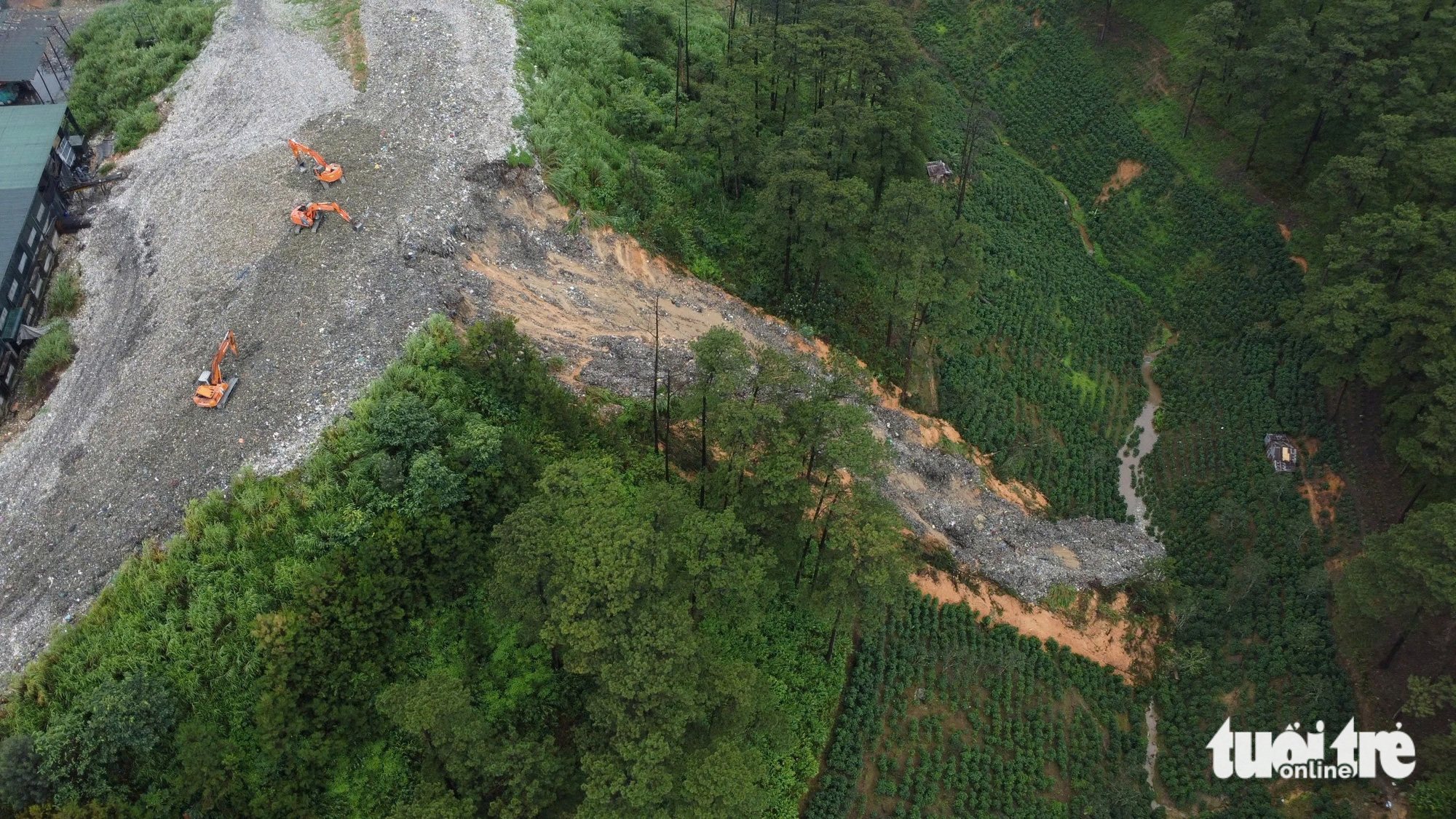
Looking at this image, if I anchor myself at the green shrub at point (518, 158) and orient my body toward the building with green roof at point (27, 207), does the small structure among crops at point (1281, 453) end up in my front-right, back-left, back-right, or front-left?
back-left

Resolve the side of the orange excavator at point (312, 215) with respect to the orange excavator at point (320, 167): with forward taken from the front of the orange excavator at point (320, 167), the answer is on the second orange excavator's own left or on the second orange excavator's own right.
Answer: on the second orange excavator's own left

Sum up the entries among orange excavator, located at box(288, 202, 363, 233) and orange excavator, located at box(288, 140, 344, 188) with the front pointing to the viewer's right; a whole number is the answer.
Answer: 1

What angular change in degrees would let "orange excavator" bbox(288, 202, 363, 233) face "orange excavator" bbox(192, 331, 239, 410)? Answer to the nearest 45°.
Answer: approximately 135° to its right

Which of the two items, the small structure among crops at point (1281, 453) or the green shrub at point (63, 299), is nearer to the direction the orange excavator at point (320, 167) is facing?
the green shrub

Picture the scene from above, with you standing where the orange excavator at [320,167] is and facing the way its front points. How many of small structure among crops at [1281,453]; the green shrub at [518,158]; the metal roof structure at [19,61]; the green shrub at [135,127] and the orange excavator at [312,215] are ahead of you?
2

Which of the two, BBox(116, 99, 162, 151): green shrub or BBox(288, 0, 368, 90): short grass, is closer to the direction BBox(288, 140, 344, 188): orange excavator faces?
the green shrub

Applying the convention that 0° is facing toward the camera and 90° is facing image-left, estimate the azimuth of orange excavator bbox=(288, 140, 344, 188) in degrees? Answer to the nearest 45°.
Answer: approximately 135°

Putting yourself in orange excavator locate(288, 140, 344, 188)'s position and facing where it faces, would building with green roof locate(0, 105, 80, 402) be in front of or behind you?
in front

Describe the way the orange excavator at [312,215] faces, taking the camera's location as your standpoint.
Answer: facing to the right of the viewer

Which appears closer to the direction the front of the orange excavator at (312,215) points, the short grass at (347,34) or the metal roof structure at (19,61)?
the short grass
